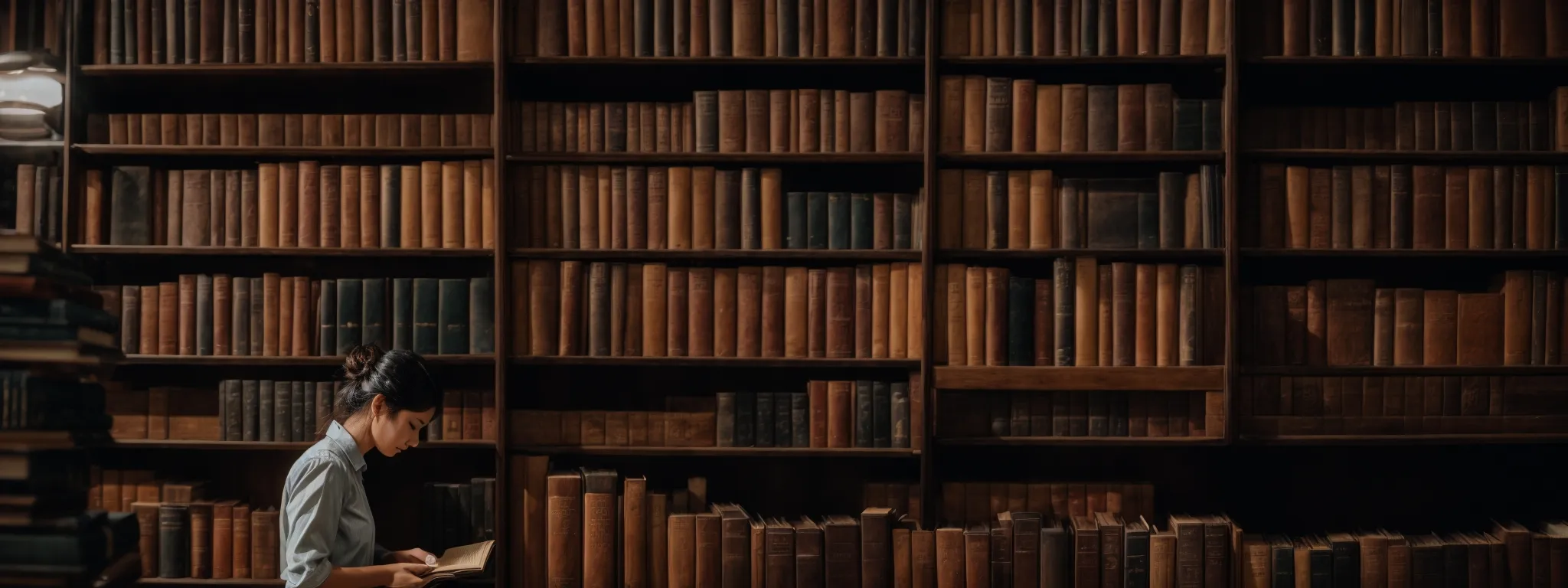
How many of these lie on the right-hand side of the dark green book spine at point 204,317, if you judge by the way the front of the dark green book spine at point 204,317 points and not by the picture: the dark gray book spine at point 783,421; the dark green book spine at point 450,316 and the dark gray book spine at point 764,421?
0

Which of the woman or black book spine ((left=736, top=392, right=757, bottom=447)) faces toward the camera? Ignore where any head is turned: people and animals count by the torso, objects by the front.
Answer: the black book spine

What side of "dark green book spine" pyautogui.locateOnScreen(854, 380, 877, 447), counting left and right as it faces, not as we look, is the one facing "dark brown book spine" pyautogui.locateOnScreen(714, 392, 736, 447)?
right

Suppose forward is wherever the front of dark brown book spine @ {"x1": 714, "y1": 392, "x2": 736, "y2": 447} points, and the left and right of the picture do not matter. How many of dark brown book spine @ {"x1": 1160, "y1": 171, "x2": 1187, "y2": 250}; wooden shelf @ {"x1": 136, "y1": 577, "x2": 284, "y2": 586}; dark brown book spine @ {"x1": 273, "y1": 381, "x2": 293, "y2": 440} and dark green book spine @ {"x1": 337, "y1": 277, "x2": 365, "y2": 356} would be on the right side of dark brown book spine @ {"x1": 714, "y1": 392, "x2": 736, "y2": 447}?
3

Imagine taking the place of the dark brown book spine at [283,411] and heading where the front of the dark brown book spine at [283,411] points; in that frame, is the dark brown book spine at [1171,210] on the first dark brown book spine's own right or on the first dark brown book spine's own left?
on the first dark brown book spine's own left

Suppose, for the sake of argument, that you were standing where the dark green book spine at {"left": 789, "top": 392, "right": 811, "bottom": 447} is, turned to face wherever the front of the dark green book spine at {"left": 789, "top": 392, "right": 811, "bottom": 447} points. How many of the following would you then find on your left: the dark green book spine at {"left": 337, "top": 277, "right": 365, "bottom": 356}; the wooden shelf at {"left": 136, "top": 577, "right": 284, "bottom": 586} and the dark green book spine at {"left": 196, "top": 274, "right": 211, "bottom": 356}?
0

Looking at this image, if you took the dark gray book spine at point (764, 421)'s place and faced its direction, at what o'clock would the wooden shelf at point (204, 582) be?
The wooden shelf is roughly at 3 o'clock from the dark gray book spine.

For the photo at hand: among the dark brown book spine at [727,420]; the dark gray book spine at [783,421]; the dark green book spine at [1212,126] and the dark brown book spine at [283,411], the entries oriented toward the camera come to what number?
4

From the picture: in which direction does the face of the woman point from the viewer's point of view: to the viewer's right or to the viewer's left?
to the viewer's right

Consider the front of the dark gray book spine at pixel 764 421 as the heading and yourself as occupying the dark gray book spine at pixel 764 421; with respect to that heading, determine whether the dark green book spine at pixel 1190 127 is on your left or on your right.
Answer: on your left

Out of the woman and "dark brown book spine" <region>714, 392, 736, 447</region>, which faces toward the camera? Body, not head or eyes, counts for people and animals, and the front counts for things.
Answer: the dark brown book spine

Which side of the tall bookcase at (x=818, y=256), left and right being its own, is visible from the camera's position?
front

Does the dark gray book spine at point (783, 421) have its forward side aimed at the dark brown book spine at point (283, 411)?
no

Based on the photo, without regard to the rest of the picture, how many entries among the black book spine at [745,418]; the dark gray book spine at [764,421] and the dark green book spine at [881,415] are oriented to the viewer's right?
0

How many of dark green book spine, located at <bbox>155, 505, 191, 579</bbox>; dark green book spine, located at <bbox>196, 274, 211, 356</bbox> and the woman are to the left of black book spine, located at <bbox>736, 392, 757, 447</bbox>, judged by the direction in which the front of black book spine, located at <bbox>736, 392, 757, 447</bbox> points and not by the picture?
0

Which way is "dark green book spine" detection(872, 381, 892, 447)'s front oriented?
toward the camera

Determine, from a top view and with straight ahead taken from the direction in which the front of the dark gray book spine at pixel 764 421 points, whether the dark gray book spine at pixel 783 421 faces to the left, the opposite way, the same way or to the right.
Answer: the same way

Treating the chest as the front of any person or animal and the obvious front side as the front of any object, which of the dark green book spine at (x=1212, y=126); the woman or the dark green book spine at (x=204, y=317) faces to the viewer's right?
the woman
